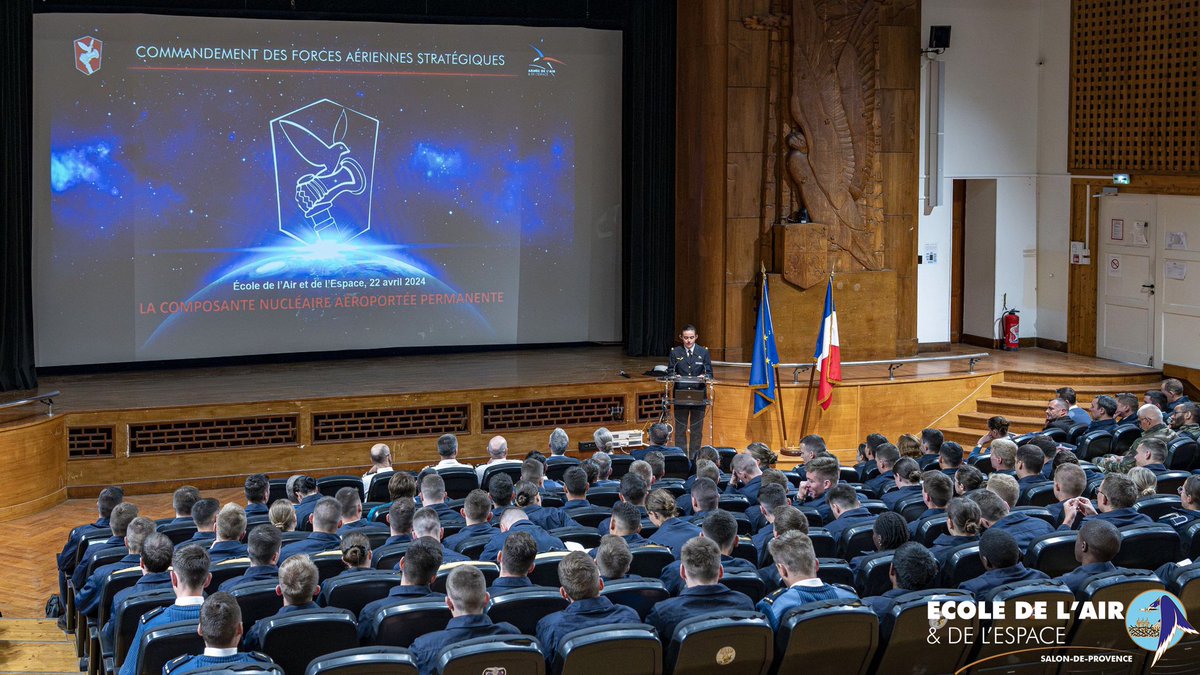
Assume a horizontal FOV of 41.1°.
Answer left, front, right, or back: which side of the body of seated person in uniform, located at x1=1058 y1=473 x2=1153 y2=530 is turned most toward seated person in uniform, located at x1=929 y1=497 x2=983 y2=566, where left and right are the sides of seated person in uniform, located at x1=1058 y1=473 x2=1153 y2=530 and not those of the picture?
left

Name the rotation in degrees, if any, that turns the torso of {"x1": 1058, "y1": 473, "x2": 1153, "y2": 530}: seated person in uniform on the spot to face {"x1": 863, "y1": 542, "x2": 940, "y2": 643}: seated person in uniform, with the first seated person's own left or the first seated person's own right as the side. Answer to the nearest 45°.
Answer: approximately 90° to the first seated person's own left

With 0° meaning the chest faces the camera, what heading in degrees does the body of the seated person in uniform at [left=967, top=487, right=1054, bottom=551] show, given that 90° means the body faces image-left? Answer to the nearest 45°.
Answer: approximately 135°

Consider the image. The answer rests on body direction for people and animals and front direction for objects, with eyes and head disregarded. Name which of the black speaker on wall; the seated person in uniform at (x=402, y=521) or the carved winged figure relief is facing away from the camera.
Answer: the seated person in uniform

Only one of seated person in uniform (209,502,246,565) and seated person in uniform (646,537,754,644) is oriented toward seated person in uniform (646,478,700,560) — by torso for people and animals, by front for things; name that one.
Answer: seated person in uniform (646,537,754,644)

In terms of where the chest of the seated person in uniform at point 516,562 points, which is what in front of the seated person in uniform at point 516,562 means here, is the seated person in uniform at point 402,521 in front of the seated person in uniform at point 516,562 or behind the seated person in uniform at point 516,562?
in front

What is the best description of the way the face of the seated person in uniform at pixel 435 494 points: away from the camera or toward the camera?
away from the camera

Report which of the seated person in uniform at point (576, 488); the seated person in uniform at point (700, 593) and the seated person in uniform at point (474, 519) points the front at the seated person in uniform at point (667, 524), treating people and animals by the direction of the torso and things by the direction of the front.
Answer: the seated person in uniform at point (700, 593)

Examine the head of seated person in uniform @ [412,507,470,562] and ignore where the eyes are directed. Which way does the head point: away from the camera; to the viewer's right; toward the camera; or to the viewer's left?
away from the camera

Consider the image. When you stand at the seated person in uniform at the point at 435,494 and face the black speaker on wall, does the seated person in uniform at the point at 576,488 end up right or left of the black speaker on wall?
right

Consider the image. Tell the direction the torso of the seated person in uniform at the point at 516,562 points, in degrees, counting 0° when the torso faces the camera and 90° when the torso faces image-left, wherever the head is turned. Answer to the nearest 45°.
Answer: approximately 180°

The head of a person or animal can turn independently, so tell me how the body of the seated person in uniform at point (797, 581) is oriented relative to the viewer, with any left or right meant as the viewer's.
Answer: facing away from the viewer

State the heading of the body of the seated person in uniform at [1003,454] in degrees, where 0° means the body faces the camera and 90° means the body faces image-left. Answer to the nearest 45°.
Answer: approximately 135°

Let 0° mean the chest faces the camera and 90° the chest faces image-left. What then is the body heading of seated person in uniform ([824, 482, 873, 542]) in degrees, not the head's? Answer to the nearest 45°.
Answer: approximately 135°

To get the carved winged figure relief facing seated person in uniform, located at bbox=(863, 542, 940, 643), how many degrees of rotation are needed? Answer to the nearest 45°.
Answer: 0° — it already faces them

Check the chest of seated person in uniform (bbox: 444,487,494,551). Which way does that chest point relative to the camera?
away from the camera

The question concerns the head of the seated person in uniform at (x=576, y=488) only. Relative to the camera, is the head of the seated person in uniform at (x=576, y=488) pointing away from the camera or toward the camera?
away from the camera

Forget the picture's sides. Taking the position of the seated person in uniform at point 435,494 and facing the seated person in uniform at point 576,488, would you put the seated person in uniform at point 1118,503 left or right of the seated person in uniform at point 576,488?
right

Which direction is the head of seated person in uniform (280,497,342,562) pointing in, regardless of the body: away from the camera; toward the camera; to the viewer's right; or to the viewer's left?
away from the camera
